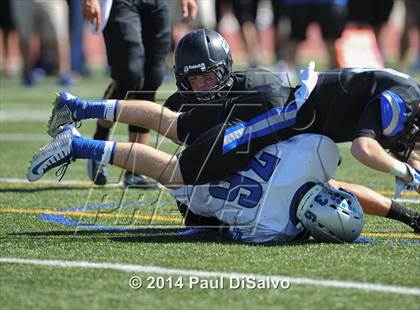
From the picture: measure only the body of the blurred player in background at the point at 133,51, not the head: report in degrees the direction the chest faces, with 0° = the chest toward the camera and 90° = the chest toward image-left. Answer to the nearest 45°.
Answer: approximately 315°

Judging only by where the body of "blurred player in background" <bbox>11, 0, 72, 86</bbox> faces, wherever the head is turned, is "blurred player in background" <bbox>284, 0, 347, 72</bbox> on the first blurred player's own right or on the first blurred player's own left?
on the first blurred player's own left

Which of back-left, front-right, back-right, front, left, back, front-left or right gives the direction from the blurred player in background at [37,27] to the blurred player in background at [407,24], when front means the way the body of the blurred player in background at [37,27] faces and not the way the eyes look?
left

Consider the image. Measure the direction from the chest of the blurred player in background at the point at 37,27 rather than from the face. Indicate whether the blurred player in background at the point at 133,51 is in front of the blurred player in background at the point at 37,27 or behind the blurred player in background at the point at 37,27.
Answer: in front

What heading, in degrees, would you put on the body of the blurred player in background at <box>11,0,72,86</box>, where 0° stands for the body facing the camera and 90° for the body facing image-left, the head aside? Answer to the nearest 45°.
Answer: approximately 0°

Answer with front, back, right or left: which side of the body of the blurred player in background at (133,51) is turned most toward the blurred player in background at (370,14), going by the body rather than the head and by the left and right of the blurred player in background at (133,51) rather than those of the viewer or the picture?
left

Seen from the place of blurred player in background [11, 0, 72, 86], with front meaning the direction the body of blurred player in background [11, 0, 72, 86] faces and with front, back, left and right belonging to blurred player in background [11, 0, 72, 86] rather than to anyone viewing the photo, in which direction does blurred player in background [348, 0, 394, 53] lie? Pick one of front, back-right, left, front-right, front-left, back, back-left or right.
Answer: left

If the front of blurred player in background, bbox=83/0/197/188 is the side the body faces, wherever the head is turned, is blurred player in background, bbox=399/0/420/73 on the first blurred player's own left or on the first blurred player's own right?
on the first blurred player's own left
